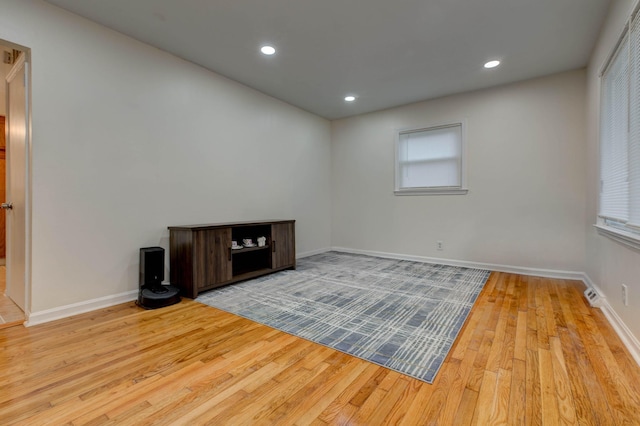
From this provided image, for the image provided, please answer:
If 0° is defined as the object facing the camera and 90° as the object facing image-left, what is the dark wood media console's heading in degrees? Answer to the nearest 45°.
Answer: approximately 315°

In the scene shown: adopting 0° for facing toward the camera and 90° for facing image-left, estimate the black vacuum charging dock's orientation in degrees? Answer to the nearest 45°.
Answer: approximately 315°

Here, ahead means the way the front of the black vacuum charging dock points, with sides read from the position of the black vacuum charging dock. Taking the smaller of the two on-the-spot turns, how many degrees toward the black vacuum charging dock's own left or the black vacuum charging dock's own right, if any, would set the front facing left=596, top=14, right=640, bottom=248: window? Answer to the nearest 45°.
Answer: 0° — it already faces it

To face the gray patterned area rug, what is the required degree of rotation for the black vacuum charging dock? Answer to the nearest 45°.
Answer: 0° — it already faces it
